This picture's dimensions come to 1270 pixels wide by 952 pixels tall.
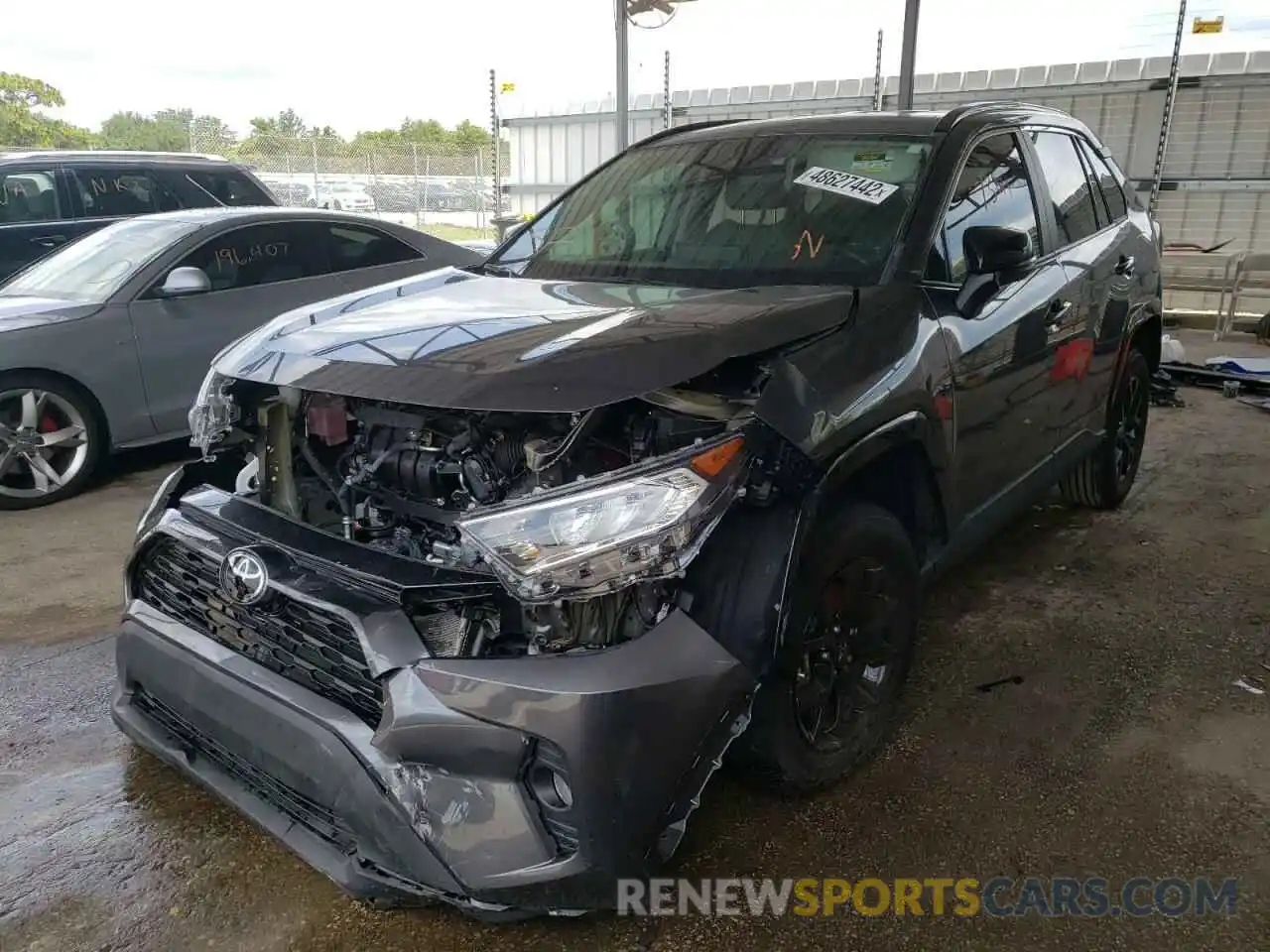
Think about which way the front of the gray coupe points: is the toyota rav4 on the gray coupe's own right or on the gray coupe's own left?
on the gray coupe's own left

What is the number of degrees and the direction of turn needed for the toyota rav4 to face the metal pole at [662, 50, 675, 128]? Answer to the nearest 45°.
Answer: approximately 135° to its right

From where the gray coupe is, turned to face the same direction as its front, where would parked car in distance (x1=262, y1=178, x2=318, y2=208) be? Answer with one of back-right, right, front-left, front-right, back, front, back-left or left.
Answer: back-right

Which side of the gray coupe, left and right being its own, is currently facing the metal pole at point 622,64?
back

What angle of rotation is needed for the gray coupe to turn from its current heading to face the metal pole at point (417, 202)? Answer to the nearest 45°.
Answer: approximately 135° to its right

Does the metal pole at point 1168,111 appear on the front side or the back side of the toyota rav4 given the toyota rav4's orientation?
on the back side

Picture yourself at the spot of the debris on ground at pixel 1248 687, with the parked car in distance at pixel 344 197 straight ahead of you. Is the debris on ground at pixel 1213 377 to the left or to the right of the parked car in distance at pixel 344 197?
right

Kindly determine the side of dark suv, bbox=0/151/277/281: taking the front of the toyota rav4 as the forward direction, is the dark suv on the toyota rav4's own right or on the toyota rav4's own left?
on the toyota rav4's own right

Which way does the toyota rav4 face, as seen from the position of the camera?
facing the viewer and to the left of the viewer

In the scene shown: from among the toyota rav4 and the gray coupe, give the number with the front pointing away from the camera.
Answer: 0
